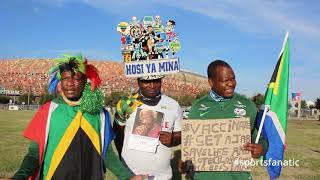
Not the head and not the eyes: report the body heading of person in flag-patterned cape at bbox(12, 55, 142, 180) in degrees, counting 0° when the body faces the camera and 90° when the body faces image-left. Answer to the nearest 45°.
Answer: approximately 0°

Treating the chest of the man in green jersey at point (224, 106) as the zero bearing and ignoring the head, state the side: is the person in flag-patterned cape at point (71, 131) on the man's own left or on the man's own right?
on the man's own right

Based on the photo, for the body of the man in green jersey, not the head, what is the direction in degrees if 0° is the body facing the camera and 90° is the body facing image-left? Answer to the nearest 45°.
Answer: approximately 0°

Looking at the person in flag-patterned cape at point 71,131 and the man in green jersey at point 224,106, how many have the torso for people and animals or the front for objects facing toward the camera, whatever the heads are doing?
2

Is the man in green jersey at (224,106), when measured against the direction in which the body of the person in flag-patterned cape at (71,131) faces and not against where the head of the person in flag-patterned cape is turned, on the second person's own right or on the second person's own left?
on the second person's own left
